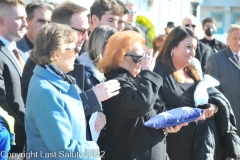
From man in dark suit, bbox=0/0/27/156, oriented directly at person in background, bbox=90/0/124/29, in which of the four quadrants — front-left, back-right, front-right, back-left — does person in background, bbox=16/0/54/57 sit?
front-left

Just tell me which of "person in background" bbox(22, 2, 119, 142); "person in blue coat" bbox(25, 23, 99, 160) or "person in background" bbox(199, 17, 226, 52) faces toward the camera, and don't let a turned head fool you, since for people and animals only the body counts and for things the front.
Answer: "person in background" bbox(199, 17, 226, 52)

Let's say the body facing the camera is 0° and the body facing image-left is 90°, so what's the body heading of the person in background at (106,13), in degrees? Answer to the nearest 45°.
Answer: approximately 315°

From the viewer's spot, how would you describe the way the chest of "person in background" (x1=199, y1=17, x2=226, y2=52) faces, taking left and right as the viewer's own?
facing the viewer

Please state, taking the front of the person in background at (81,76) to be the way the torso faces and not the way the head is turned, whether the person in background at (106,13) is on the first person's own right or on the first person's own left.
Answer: on the first person's own left

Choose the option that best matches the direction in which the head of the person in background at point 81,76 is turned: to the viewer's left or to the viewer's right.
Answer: to the viewer's right

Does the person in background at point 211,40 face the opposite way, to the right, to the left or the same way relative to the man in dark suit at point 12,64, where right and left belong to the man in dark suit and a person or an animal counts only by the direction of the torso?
to the right

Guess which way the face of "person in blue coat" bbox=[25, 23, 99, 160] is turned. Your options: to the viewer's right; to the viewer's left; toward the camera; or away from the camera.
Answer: to the viewer's right

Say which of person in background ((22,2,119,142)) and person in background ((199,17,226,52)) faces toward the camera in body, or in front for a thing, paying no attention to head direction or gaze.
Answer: person in background ((199,17,226,52))

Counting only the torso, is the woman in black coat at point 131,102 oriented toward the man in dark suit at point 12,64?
no

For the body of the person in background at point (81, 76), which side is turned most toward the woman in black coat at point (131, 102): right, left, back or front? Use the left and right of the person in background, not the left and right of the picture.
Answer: front
